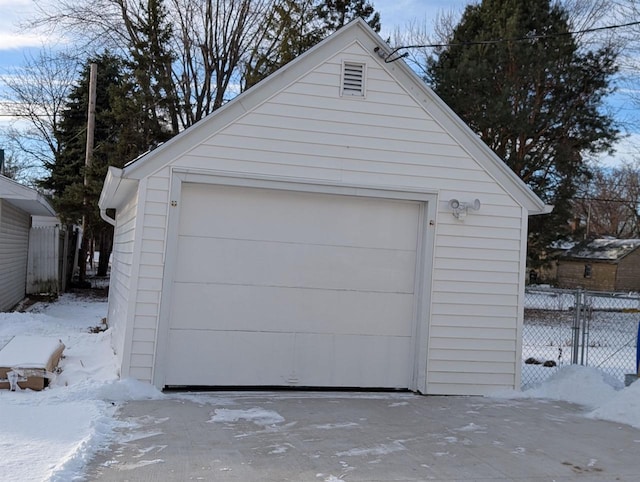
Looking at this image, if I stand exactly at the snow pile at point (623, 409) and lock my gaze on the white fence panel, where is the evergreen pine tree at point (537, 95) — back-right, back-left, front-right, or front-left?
front-right

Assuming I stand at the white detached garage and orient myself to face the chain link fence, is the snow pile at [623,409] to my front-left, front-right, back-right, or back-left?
front-right

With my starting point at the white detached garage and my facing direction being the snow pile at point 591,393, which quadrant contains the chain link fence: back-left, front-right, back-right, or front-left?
front-left

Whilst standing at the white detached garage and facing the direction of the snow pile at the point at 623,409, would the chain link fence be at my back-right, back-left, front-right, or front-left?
front-left

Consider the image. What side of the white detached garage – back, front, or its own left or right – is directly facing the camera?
front

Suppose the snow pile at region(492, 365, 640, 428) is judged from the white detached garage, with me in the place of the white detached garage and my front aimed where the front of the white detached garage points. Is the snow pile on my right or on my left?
on my left

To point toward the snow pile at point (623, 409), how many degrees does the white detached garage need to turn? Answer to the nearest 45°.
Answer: approximately 90° to its left

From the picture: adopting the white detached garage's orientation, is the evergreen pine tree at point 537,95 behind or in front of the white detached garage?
behind

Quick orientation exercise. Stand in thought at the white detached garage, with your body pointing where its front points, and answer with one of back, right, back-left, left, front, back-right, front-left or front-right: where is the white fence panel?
back-right
